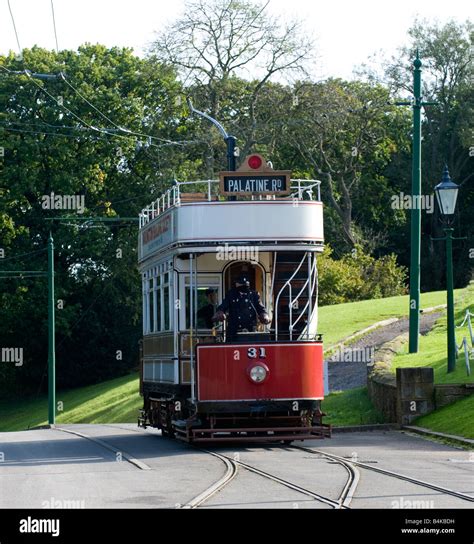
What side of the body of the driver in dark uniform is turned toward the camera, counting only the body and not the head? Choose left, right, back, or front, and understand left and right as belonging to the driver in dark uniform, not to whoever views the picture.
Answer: front

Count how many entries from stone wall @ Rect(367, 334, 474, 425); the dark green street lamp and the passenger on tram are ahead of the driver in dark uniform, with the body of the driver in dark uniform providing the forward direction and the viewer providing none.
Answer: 0

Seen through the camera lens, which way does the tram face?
facing the viewer

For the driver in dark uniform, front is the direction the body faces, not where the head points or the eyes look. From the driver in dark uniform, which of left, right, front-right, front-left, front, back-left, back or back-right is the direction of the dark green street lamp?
back-left

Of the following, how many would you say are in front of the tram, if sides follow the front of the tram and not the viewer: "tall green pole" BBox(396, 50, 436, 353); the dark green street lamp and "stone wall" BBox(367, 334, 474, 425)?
0

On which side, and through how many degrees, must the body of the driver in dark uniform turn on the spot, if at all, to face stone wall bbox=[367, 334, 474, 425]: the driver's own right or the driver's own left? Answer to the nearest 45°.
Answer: approximately 135° to the driver's own left

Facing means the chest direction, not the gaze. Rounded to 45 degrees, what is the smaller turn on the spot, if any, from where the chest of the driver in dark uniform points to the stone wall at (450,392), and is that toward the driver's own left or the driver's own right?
approximately 135° to the driver's own left

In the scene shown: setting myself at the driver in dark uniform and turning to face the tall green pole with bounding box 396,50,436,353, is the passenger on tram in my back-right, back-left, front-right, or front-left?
front-left

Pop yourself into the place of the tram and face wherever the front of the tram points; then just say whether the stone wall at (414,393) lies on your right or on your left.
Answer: on your left

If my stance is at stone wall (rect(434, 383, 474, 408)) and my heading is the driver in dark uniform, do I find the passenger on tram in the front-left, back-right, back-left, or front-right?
front-right
